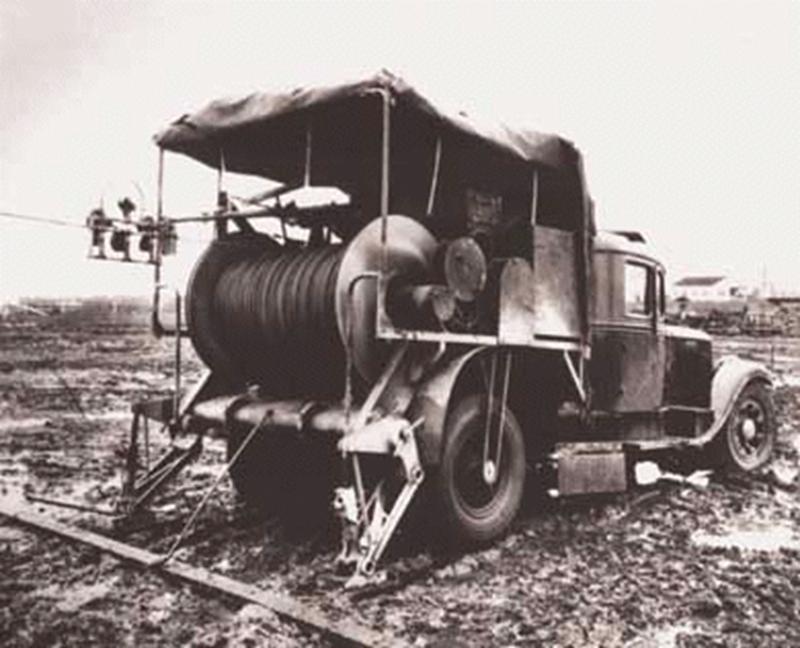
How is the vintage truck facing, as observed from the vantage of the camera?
facing away from the viewer and to the right of the viewer
